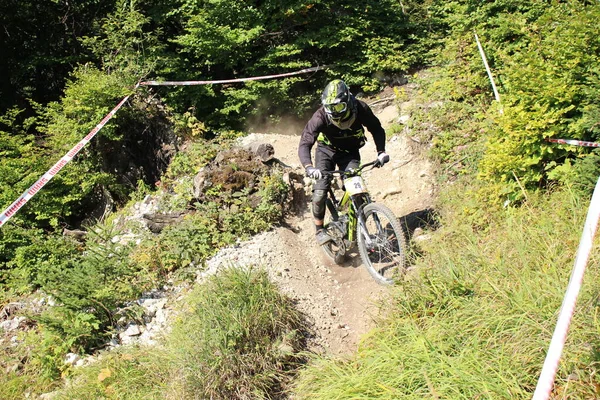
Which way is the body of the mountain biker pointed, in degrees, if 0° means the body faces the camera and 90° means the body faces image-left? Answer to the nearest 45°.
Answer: approximately 0°

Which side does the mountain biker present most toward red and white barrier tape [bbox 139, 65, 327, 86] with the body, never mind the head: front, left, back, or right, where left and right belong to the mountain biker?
back

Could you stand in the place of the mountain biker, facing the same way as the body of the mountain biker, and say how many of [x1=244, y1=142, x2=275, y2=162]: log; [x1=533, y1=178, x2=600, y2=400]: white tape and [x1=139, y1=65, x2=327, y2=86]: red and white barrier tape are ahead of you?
1

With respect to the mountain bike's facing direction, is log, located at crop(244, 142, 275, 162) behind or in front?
behind

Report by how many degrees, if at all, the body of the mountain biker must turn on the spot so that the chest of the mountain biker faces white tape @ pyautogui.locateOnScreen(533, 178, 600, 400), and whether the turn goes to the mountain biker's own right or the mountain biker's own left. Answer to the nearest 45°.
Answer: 0° — they already face it

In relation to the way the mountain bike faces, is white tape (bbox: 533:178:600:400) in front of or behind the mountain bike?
in front

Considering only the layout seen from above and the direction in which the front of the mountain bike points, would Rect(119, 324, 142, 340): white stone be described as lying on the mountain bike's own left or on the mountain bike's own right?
on the mountain bike's own right

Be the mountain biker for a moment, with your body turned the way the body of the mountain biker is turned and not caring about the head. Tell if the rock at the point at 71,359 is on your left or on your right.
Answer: on your right

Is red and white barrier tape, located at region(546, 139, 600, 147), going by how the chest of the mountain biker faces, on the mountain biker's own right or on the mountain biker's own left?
on the mountain biker's own left
